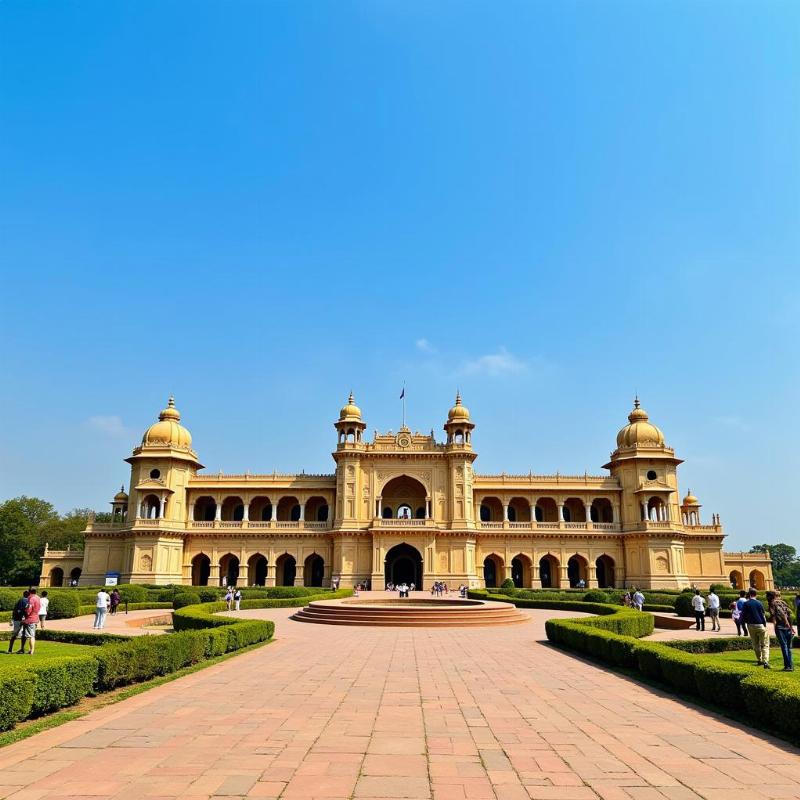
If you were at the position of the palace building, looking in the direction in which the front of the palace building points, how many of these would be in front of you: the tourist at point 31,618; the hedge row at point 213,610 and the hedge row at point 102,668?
3

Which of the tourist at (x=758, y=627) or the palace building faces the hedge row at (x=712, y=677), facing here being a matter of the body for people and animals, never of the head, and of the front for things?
the palace building

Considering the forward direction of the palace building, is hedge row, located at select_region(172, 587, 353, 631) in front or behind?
in front

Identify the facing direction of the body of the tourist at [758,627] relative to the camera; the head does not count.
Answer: away from the camera

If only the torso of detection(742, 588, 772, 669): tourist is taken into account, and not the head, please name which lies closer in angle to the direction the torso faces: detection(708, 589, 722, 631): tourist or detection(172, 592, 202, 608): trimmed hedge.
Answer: the tourist

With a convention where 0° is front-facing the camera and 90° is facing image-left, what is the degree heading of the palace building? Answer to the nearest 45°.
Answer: approximately 0°

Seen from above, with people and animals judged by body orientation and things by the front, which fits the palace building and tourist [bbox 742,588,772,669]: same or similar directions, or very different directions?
very different directions

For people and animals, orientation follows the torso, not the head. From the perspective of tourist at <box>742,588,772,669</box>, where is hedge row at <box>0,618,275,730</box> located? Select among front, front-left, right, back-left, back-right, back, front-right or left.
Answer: back-left

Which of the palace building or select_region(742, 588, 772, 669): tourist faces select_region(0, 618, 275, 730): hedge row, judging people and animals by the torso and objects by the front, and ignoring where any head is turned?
the palace building
